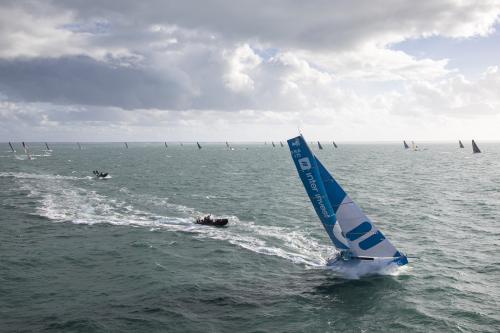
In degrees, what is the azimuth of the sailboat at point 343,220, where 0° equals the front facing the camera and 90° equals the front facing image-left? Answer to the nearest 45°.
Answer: approximately 315°
